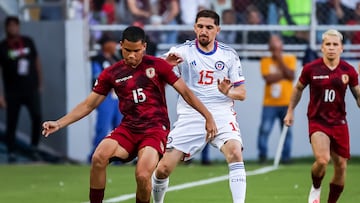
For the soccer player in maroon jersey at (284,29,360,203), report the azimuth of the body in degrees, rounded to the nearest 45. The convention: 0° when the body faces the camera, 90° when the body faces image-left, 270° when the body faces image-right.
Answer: approximately 0°

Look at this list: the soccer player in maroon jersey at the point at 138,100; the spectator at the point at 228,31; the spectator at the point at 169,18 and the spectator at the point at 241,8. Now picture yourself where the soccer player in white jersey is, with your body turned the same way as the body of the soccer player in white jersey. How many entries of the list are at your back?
3

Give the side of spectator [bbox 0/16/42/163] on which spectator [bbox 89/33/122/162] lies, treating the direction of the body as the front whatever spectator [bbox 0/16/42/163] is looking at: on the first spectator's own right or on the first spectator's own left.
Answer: on the first spectator's own left

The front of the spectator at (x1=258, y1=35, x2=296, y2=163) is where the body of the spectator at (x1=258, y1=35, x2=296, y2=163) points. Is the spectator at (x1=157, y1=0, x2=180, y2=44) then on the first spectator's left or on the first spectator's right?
on the first spectator's right
